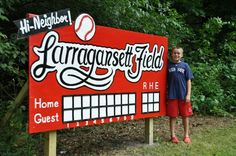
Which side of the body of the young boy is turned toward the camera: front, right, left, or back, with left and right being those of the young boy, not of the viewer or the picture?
front

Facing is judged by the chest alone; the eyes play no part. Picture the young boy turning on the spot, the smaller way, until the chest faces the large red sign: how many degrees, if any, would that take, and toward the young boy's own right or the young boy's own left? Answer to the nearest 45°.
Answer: approximately 45° to the young boy's own right

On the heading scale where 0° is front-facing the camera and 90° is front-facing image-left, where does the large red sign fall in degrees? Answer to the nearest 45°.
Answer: approximately 315°

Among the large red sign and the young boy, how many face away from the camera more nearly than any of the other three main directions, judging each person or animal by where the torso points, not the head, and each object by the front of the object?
0

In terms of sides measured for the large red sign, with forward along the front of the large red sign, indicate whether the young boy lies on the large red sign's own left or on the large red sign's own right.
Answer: on the large red sign's own left
